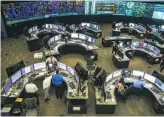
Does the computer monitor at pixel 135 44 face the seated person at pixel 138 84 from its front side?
yes

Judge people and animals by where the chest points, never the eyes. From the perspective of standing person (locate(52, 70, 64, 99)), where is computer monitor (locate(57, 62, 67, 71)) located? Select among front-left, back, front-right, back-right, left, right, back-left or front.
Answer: front

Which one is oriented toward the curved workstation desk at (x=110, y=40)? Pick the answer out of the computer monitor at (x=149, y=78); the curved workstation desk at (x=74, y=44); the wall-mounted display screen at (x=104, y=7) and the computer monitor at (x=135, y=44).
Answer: the wall-mounted display screen

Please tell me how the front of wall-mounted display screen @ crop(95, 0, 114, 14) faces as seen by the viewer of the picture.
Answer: facing the viewer

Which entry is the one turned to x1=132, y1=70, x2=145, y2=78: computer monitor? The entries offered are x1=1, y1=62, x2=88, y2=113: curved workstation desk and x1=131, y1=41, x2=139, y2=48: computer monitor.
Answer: x1=131, y1=41, x2=139, y2=48: computer monitor

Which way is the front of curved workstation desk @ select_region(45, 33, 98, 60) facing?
toward the camera

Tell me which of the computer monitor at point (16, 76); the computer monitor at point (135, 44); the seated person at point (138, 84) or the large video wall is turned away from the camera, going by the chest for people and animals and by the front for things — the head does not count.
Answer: the seated person

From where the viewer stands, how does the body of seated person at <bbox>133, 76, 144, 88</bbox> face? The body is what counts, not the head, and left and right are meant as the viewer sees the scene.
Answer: facing away from the viewer

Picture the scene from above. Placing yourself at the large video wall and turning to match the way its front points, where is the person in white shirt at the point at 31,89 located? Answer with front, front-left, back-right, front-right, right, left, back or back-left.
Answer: front

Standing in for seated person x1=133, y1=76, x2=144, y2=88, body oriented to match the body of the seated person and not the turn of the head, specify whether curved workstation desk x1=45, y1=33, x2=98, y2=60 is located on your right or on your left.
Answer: on your left
